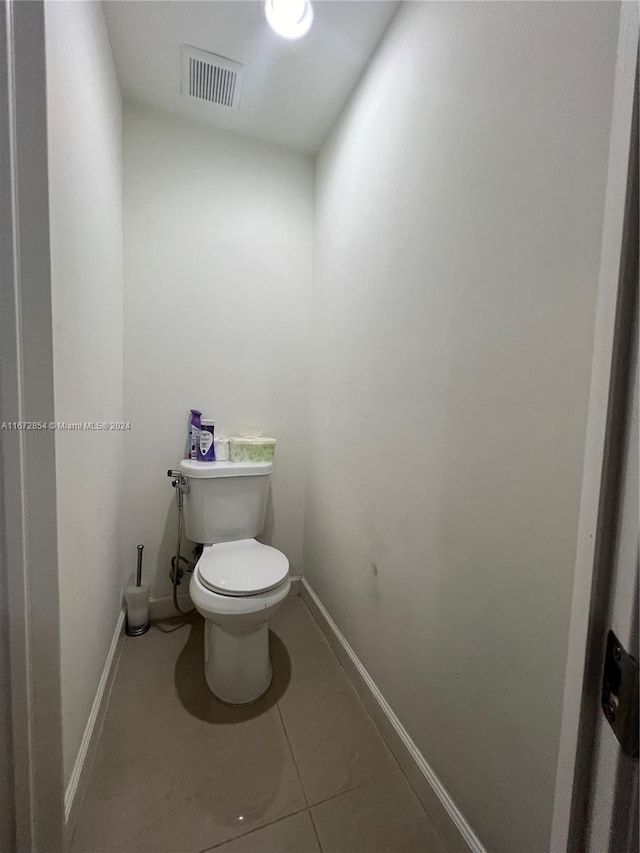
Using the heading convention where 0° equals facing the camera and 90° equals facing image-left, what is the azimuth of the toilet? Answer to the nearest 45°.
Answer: approximately 0°

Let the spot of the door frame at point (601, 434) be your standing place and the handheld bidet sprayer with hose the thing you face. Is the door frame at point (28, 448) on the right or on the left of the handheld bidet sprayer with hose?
left

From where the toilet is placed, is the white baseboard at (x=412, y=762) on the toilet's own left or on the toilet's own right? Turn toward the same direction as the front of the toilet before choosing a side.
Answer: on the toilet's own left

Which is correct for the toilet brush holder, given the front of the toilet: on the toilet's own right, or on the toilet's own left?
on the toilet's own right
